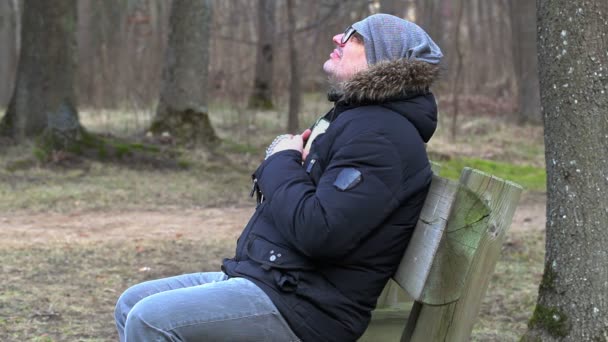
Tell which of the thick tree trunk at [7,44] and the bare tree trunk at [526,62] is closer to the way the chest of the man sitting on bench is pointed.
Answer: the thick tree trunk

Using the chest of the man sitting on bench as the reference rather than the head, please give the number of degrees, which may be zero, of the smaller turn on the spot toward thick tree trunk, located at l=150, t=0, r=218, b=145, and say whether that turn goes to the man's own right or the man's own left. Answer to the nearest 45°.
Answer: approximately 90° to the man's own right

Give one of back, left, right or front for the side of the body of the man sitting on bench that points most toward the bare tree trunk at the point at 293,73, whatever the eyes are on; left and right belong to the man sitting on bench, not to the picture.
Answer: right

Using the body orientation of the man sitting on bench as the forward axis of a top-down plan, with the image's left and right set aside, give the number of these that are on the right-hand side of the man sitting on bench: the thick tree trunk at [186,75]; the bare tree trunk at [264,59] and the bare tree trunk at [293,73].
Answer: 3

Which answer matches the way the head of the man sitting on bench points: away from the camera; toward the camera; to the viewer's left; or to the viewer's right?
to the viewer's left

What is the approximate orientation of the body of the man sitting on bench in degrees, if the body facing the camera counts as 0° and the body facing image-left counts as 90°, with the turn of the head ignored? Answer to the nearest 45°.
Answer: approximately 90°

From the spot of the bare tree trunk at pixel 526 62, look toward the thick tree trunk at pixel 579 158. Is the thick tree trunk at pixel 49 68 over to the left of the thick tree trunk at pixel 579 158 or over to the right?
right

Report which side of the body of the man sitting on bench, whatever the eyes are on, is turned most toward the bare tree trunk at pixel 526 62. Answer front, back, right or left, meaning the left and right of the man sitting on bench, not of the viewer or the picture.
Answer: right
